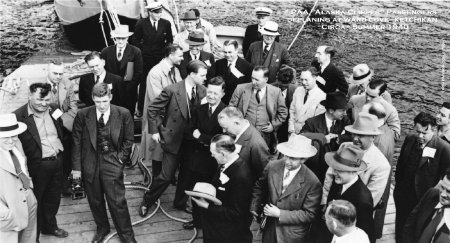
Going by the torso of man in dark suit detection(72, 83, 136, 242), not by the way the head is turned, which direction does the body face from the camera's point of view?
toward the camera

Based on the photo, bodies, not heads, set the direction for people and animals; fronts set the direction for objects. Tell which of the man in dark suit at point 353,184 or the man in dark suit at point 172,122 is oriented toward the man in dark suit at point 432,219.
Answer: the man in dark suit at point 172,122

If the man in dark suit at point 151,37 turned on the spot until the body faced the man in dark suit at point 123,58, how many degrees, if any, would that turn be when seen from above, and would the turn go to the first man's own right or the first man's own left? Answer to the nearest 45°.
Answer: approximately 45° to the first man's own right

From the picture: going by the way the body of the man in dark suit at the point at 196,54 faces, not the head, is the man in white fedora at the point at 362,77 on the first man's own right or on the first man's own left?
on the first man's own left

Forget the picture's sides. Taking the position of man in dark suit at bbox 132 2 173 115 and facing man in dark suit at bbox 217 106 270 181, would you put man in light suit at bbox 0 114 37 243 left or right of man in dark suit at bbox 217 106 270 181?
right

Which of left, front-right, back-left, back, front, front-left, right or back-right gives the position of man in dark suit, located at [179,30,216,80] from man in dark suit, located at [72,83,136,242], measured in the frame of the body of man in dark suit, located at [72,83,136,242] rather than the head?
back-left

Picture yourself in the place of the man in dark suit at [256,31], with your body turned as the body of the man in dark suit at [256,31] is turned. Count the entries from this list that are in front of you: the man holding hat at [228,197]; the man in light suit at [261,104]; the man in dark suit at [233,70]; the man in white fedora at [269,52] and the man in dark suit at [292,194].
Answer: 5

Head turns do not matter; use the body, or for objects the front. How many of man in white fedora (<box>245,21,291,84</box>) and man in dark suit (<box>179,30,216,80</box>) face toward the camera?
2

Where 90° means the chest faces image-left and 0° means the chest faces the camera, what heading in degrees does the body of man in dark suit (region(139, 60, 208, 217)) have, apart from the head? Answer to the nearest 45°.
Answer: approximately 315°

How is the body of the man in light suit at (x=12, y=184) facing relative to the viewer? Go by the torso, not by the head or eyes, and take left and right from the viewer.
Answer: facing the viewer and to the right of the viewer

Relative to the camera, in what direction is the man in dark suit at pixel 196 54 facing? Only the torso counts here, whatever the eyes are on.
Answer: toward the camera

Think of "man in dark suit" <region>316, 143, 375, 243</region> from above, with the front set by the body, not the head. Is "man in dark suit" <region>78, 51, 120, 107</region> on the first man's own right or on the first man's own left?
on the first man's own right

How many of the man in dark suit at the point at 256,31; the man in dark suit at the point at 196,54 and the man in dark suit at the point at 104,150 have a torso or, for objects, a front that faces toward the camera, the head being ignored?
3

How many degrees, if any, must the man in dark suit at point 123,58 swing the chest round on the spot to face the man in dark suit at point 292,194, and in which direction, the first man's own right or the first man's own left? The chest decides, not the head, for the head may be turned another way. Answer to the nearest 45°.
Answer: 0° — they already face them

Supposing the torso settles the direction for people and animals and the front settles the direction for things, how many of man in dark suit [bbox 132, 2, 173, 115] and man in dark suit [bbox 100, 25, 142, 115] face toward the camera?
2

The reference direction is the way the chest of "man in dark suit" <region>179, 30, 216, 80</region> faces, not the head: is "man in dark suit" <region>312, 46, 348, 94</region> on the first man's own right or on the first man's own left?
on the first man's own left

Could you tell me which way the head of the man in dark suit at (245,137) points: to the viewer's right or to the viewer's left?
to the viewer's left

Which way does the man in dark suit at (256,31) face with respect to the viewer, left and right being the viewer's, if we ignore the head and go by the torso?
facing the viewer

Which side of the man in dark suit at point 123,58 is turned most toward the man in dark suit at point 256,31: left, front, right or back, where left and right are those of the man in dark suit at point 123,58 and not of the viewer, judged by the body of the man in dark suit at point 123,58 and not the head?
left
